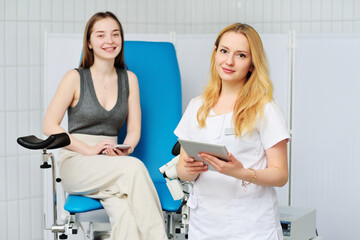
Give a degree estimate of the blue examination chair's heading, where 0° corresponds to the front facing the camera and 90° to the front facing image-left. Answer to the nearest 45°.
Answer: approximately 45°

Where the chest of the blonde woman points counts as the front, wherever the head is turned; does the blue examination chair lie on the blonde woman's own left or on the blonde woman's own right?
on the blonde woman's own right

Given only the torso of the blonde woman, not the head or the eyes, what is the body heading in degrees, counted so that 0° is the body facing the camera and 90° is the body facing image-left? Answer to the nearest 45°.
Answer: approximately 45°

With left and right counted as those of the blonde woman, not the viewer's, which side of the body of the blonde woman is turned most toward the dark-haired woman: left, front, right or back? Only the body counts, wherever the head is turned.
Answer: right
